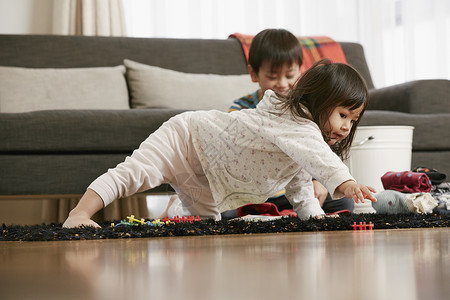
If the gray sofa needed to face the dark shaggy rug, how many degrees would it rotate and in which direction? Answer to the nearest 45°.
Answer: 0° — it already faces it

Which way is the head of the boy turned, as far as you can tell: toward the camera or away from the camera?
toward the camera

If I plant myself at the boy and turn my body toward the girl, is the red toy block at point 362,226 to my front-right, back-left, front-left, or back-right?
front-left

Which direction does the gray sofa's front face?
toward the camera
